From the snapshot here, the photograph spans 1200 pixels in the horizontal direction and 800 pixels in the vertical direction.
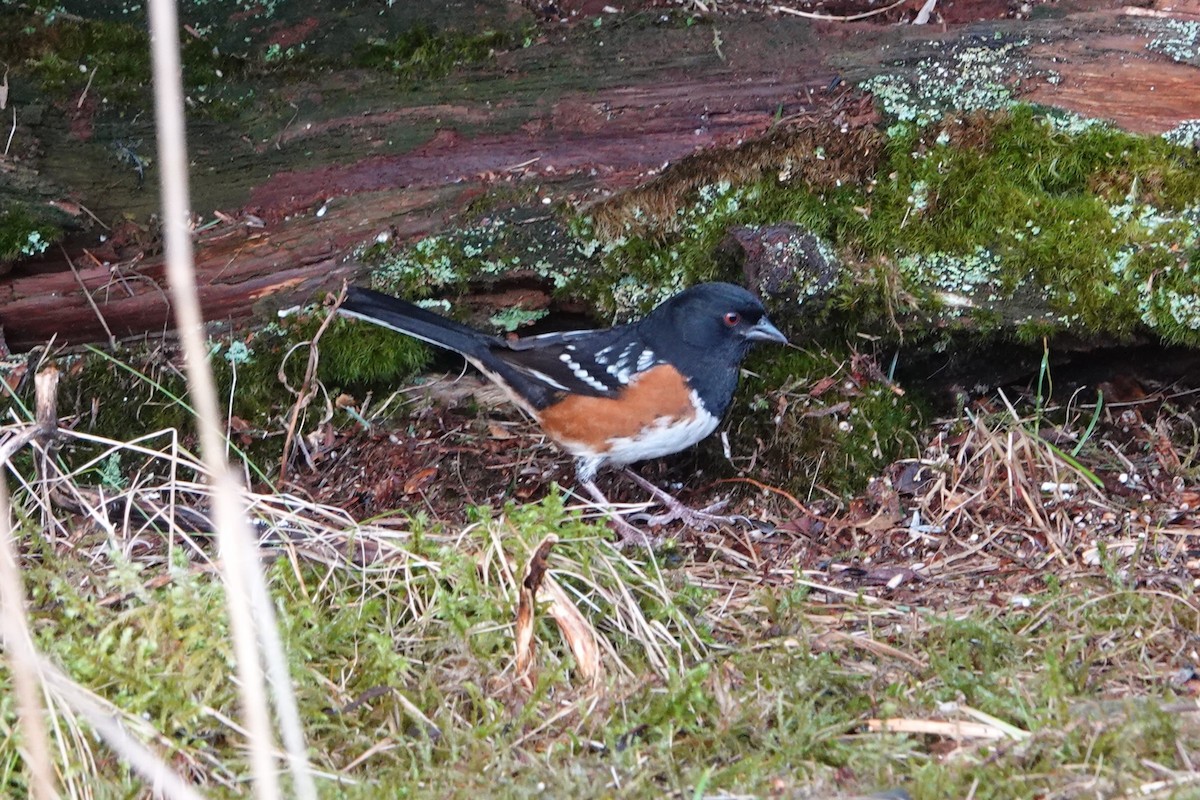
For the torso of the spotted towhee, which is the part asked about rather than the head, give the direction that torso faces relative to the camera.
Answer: to the viewer's right

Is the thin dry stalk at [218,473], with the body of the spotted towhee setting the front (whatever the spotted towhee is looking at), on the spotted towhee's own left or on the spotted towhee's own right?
on the spotted towhee's own right

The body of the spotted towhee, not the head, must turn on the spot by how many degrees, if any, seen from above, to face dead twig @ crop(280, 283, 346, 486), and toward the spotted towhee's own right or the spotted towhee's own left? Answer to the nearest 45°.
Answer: approximately 180°
